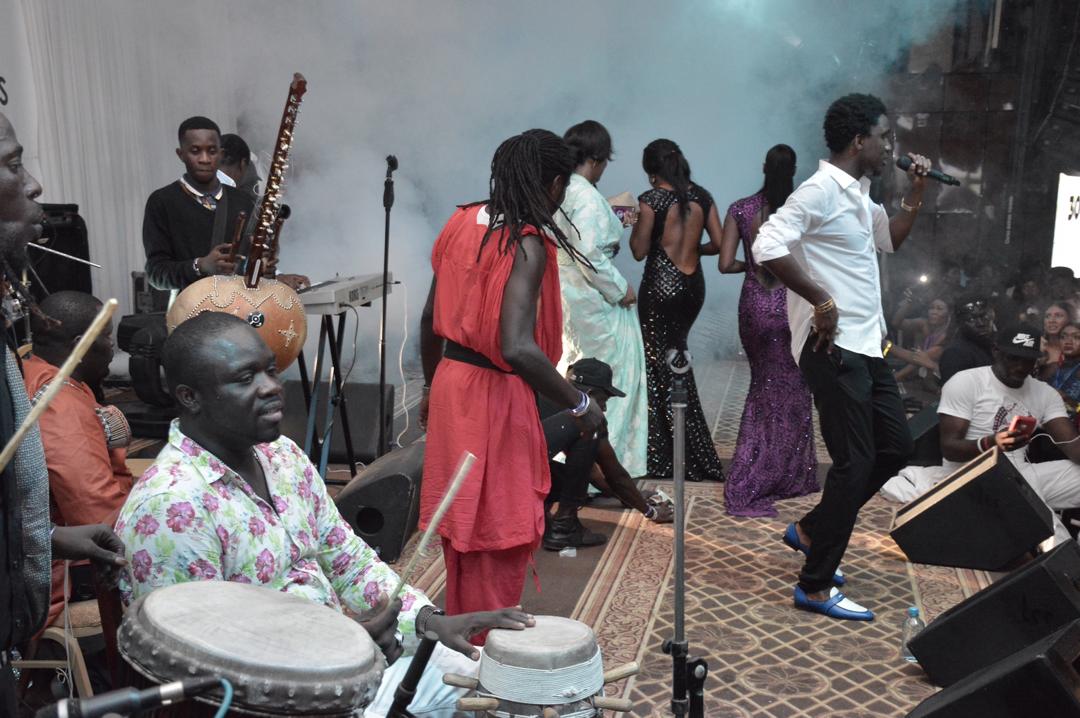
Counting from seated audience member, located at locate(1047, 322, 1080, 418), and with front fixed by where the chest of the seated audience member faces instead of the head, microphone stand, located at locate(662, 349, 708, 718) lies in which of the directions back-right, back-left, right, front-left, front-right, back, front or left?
front-left

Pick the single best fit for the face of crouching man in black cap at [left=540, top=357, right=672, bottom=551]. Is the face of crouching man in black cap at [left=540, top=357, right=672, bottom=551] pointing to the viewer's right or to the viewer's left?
to the viewer's right

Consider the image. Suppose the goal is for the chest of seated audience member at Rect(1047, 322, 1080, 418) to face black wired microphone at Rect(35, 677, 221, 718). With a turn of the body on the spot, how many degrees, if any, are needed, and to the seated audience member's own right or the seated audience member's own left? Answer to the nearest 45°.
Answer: approximately 45° to the seated audience member's own left

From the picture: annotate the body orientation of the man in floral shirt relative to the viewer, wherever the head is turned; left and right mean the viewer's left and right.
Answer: facing the viewer and to the right of the viewer

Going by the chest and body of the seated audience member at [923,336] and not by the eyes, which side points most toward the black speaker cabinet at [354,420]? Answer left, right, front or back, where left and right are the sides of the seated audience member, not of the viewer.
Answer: front

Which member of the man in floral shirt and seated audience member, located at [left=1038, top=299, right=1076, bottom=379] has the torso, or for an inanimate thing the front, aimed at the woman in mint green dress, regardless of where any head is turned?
the seated audience member

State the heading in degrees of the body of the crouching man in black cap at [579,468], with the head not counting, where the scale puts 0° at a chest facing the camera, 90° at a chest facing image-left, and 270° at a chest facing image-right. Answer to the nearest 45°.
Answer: approximately 270°

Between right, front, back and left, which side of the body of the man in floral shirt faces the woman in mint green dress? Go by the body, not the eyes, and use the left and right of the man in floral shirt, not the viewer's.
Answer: left

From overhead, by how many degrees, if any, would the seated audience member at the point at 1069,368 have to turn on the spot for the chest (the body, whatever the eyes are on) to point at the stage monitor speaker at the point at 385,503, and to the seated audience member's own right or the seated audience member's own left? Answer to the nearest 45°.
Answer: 0° — they already face it

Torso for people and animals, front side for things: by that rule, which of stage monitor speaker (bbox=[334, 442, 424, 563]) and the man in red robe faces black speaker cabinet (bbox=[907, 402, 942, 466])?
the man in red robe

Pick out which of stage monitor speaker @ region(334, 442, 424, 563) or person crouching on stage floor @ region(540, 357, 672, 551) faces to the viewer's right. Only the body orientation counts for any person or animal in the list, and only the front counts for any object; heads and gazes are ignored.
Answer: the person crouching on stage floor

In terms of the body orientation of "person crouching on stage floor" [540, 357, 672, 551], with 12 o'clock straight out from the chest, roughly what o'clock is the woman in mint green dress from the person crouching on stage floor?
The woman in mint green dress is roughly at 9 o'clock from the person crouching on stage floor.

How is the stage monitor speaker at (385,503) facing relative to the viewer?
to the viewer's left

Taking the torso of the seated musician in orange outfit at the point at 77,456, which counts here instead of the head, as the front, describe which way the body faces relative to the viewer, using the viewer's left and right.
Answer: facing away from the viewer and to the right of the viewer

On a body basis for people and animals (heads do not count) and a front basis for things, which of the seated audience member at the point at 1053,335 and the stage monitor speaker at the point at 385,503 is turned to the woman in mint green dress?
the seated audience member

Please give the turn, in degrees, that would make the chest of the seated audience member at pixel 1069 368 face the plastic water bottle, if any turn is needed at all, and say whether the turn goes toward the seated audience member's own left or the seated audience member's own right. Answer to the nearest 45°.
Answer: approximately 45° to the seated audience member's own left

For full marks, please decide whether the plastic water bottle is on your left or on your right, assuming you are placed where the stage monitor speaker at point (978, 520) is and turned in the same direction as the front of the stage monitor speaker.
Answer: on your left
